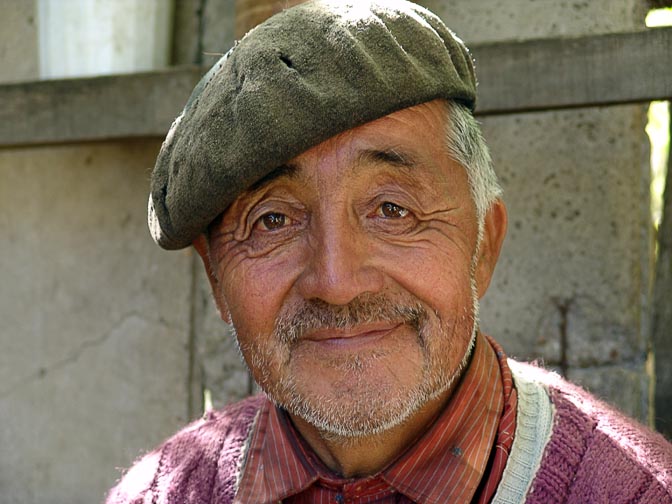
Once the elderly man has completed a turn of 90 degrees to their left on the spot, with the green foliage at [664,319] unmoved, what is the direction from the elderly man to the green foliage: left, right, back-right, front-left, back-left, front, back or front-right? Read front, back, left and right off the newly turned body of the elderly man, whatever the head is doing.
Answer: front-left

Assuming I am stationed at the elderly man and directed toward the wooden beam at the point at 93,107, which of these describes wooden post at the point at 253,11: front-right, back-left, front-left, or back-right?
front-right

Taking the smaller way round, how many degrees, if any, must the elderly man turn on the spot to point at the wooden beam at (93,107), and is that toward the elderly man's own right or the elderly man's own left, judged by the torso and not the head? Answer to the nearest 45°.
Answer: approximately 135° to the elderly man's own right

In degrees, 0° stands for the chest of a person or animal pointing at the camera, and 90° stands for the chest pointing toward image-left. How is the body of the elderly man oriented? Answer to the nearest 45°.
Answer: approximately 0°

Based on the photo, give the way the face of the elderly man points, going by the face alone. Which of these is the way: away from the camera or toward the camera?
toward the camera

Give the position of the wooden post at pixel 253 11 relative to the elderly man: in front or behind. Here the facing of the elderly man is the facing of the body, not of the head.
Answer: behind
